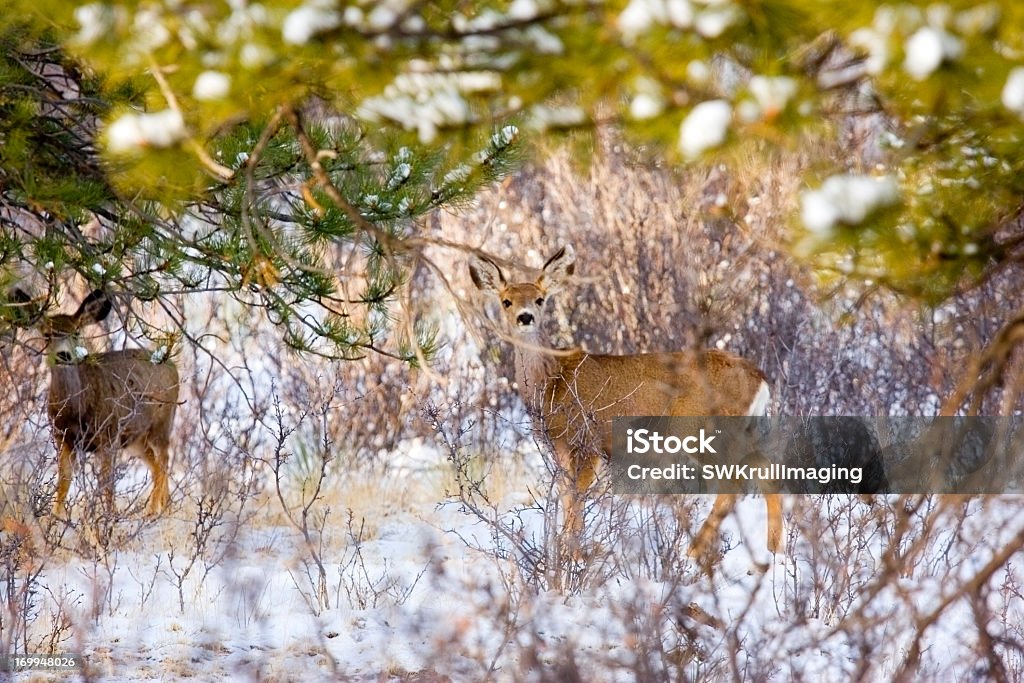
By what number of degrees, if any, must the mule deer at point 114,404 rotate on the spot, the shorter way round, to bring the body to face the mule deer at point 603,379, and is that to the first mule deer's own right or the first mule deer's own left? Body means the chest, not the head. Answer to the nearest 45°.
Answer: approximately 135° to the first mule deer's own left

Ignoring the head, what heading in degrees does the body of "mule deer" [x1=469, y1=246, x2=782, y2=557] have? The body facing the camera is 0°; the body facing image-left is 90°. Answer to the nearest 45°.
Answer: approximately 90°

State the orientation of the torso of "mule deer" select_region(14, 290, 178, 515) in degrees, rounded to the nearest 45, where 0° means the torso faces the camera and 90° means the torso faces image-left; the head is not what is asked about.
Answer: approximately 45°

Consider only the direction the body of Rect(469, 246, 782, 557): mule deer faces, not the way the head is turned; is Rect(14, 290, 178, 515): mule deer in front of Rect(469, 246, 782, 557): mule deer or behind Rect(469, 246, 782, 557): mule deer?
in front

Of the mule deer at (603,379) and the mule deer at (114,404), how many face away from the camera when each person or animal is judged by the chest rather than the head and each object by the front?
0
